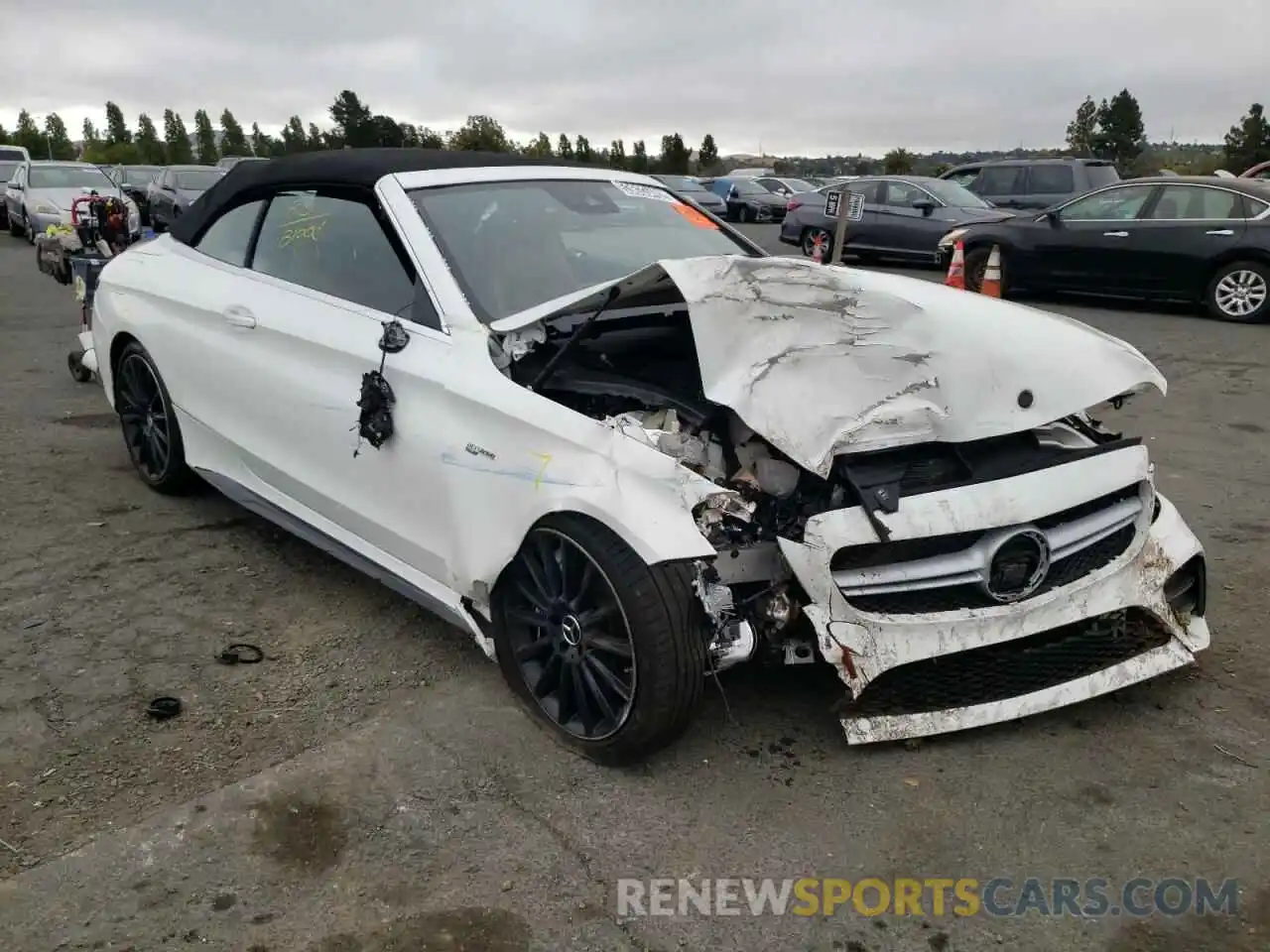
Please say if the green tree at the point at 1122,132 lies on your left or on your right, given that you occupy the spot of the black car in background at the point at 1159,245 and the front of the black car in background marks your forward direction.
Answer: on your right

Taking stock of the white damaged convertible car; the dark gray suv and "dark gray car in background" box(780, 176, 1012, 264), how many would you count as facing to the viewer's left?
1

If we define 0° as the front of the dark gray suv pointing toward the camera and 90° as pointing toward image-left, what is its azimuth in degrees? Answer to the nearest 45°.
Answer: approximately 90°

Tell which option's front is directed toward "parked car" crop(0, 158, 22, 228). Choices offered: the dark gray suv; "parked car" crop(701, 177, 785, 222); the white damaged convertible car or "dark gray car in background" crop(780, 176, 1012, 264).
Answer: the dark gray suv

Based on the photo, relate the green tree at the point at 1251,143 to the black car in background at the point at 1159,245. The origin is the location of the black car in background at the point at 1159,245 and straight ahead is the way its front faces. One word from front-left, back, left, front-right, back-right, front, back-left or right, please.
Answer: right

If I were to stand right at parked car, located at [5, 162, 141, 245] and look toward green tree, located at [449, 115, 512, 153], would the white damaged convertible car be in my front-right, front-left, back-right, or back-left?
back-right

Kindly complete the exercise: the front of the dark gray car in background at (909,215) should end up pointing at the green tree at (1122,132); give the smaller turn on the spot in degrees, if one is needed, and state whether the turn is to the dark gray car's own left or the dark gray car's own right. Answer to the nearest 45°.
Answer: approximately 135° to the dark gray car's own left

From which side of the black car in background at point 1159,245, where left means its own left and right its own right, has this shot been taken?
left

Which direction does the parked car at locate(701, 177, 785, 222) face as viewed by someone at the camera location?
facing the viewer and to the right of the viewer

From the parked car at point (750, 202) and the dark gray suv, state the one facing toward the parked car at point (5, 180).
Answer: the dark gray suv

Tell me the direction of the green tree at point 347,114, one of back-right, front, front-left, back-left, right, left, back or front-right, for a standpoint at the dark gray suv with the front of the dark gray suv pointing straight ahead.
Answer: front-right

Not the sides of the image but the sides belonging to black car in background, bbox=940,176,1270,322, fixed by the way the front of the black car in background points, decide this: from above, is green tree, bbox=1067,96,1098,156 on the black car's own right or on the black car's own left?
on the black car's own right

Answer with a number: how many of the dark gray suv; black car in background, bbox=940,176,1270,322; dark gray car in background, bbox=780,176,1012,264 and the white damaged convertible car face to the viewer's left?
2

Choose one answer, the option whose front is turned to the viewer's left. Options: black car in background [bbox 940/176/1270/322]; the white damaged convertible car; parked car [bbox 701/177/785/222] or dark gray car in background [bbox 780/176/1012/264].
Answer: black car in background [bbox 940/176/1270/322]
